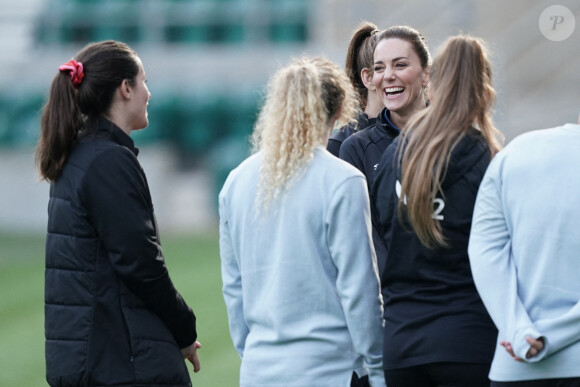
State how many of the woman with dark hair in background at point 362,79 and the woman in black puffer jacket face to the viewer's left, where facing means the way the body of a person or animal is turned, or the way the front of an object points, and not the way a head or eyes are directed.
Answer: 0

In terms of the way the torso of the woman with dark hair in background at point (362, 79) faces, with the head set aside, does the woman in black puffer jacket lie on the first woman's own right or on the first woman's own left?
on the first woman's own right

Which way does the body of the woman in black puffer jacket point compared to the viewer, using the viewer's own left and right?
facing away from the viewer and to the right of the viewer

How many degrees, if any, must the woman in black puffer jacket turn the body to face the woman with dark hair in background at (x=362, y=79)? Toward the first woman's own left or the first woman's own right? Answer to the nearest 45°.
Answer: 0° — they already face them
